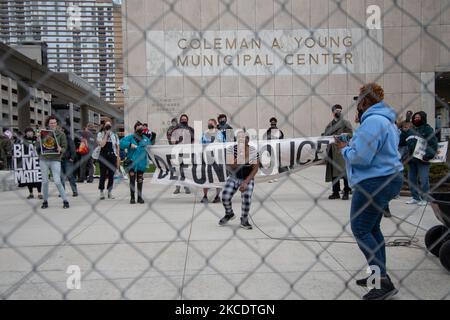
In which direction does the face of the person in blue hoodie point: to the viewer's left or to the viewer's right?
to the viewer's left

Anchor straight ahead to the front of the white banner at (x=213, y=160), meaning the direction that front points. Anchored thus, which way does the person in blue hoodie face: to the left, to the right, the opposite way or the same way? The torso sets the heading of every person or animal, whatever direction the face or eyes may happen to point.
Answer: to the right

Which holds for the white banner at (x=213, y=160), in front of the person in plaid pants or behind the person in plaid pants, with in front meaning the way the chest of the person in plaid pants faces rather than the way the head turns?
behind

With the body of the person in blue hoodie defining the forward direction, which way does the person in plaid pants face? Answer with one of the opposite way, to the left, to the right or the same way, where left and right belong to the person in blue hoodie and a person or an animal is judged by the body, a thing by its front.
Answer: to the left

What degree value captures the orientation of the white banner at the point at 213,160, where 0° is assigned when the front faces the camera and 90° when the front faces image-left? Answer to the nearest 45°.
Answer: approximately 0°

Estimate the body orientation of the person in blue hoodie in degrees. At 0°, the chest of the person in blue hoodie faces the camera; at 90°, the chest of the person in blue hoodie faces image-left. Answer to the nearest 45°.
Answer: approximately 90°

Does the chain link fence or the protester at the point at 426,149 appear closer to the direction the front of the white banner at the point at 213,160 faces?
the chain link fence

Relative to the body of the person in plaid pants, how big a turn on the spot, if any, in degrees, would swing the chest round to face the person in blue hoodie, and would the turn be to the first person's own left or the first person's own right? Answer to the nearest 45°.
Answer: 0° — they already face them
